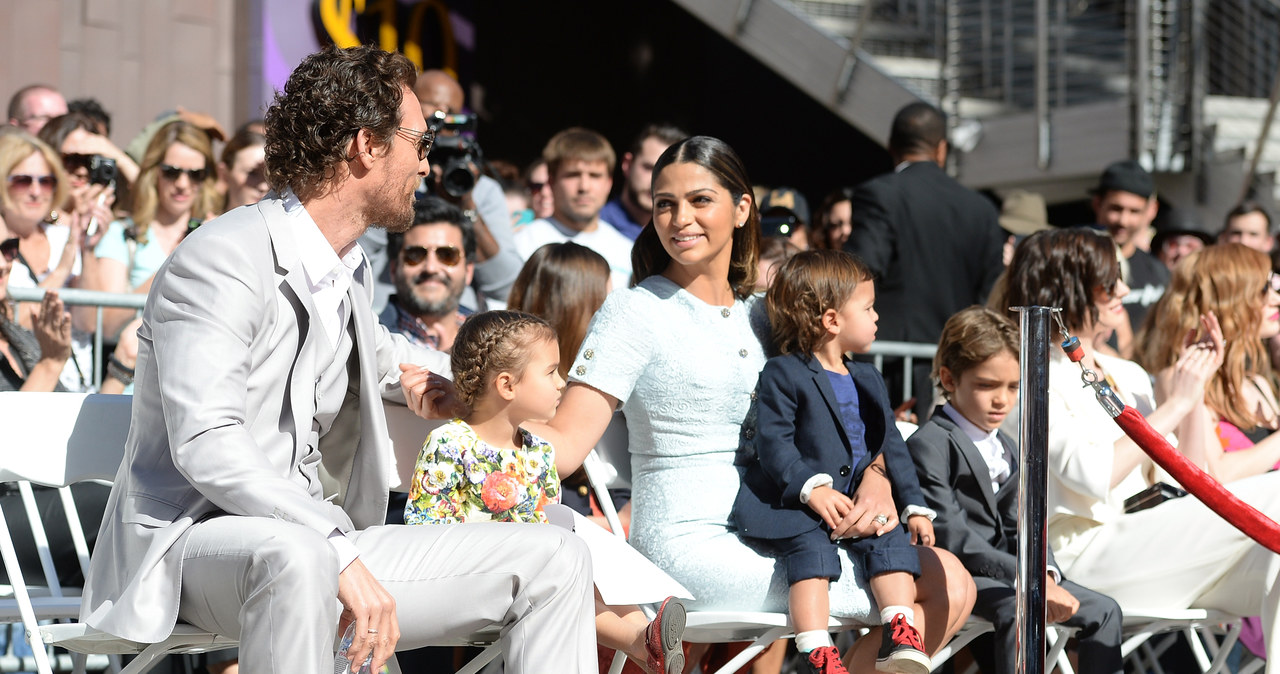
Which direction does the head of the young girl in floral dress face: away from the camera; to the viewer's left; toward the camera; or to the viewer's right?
to the viewer's right

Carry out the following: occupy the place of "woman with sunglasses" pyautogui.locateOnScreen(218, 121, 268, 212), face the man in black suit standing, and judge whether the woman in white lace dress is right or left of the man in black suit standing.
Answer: right

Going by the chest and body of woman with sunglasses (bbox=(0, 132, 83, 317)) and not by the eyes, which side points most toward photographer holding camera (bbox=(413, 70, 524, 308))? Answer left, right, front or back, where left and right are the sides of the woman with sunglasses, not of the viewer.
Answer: left

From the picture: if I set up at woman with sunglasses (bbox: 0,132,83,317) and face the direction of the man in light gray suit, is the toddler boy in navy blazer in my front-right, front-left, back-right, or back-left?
front-left

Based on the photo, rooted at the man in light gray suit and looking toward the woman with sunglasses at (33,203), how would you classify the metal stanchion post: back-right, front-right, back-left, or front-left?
back-right

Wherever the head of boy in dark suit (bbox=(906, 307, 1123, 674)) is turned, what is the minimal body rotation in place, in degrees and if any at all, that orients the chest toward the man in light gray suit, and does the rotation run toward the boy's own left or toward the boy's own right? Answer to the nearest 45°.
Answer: approximately 90° to the boy's own right

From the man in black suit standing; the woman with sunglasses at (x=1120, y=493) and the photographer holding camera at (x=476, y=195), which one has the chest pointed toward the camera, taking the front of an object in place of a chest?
the photographer holding camera

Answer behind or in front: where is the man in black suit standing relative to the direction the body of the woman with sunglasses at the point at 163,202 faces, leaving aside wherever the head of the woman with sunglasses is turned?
in front

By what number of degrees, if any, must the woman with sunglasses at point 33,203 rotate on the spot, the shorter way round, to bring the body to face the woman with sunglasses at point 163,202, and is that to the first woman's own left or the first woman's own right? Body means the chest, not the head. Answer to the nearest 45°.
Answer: approximately 135° to the first woman's own left

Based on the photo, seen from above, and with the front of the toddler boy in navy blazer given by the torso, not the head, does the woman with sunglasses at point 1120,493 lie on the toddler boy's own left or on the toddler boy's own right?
on the toddler boy's own left

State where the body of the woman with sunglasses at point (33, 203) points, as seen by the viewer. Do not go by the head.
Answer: toward the camera

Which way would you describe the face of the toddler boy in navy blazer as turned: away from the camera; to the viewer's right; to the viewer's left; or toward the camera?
to the viewer's right
